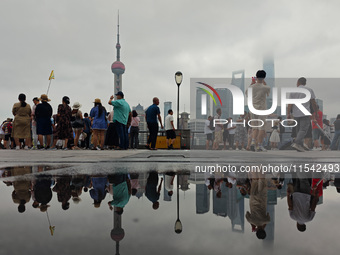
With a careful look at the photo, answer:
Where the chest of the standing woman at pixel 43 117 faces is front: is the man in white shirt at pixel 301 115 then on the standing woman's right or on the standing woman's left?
on the standing woman's right

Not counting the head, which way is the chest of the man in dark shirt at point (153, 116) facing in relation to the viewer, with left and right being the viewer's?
facing away from the viewer and to the right of the viewer

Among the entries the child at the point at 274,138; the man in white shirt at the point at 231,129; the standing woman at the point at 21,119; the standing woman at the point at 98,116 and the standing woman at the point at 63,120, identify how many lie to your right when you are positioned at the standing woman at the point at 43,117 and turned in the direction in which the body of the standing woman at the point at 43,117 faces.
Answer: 4

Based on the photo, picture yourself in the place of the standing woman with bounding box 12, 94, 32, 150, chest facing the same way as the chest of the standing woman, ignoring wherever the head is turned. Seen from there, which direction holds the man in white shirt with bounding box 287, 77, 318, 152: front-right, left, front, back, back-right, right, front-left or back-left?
back-right

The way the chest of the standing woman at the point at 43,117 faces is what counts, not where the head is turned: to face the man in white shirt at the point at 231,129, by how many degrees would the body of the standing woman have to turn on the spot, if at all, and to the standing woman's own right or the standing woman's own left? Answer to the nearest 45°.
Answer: approximately 90° to the standing woman's own right

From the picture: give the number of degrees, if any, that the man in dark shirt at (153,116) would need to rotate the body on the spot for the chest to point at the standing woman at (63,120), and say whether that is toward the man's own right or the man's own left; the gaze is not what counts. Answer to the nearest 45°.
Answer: approximately 135° to the man's own left

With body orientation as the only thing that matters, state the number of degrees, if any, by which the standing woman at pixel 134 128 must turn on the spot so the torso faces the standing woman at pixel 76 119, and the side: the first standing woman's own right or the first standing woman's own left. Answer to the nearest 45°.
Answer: approximately 135° to the first standing woman's own left

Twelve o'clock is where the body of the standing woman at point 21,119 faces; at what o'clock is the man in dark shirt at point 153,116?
The man in dark shirt is roughly at 4 o'clock from the standing woman.

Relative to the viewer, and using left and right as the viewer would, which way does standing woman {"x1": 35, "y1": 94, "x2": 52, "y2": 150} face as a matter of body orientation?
facing away from the viewer

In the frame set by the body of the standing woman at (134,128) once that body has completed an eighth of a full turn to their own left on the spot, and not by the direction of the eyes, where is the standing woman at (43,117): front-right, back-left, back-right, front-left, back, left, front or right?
left

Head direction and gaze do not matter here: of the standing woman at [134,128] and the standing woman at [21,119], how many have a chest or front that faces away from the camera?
2

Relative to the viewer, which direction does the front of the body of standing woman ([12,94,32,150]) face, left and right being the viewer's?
facing away from the viewer

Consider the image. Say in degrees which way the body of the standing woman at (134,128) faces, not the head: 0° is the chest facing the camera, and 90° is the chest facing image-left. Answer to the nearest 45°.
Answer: approximately 180°

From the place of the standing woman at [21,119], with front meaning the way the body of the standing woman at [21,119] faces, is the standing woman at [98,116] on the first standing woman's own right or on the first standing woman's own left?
on the first standing woman's own right

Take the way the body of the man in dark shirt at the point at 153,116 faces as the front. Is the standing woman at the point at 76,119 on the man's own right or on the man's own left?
on the man's own left
